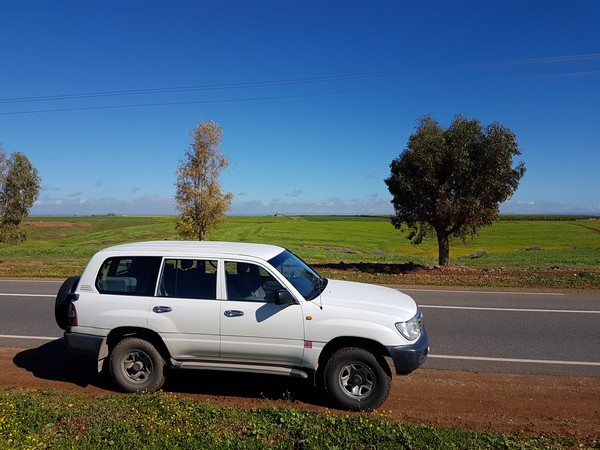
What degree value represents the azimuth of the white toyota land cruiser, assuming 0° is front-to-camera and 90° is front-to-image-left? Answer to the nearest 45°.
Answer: approximately 270°

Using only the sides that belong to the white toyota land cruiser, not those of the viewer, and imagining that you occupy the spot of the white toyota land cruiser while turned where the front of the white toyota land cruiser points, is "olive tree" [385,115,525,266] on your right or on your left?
on your left

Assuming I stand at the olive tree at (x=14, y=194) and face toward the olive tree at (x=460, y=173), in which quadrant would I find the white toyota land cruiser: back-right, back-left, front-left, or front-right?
front-right

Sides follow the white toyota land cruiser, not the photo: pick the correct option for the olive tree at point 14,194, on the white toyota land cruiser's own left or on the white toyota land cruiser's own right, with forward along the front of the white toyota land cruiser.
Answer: on the white toyota land cruiser's own left
